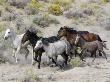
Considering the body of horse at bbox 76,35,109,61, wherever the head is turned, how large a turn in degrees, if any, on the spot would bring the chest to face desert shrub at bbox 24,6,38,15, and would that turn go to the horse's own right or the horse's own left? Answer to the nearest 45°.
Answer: approximately 45° to the horse's own right

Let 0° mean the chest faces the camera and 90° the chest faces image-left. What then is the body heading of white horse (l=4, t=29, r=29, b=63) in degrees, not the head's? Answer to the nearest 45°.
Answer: approximately 45°

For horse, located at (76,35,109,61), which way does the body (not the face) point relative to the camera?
to the viewer's left

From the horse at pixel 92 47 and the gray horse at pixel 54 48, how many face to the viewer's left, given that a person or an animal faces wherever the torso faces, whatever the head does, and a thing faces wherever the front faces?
2

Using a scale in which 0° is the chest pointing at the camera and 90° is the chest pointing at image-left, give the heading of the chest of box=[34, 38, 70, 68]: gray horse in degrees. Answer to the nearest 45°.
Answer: approximately 90°

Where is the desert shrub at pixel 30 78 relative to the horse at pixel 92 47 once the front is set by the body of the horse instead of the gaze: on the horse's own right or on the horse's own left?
on the horse's own left

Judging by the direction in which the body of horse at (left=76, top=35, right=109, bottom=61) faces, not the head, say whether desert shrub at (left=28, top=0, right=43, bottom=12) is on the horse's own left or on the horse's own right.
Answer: on the horse's own right

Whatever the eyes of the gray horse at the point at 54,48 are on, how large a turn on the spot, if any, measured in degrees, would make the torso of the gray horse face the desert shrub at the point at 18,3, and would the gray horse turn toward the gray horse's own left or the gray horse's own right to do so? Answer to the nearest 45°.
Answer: approximately 90° to the gray horse's own right
